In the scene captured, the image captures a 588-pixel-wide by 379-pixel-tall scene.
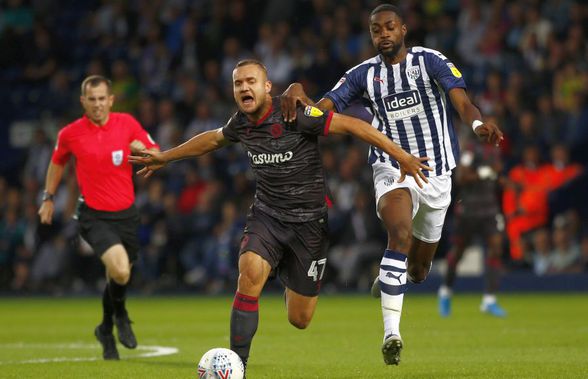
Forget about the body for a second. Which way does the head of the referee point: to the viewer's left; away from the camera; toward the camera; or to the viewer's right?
toward the camera

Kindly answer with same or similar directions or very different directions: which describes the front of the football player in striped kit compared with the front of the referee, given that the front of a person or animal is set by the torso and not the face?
same or similar directions

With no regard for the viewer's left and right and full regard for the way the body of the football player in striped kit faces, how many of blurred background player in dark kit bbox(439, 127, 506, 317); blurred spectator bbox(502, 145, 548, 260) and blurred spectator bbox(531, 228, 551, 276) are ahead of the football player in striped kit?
0

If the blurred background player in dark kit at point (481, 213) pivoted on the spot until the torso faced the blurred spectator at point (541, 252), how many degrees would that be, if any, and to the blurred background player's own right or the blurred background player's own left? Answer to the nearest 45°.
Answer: approximately 180°

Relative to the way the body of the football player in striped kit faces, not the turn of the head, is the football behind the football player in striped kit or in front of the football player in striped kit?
in front

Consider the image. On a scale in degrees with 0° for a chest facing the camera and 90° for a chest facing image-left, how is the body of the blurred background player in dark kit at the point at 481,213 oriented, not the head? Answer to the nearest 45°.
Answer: approximately 0°

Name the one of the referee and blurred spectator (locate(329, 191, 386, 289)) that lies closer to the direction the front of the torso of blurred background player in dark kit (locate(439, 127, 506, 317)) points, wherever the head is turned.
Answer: the referee

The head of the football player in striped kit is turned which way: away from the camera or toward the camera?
toward the camera

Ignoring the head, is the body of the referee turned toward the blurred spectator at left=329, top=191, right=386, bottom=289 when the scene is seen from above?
no

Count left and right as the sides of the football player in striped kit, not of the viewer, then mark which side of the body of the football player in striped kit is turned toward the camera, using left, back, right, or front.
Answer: front

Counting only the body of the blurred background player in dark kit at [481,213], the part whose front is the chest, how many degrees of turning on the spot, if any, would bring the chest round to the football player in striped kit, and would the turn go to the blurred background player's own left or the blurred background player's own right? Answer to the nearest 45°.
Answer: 0° — they already face them

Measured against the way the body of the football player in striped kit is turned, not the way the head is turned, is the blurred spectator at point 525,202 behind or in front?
behind

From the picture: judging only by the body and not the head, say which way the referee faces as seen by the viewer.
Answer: toward the camera

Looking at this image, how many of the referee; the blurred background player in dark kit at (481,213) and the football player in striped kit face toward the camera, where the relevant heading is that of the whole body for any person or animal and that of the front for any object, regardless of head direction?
3

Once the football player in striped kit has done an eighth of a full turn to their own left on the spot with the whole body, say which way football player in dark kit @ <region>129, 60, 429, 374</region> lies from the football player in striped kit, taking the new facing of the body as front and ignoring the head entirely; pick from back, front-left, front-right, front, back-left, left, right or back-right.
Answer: right
